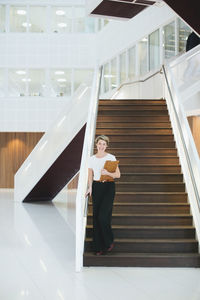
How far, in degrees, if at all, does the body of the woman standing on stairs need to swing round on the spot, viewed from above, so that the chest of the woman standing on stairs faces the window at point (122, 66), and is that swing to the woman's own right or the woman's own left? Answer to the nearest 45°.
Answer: approximately 180°

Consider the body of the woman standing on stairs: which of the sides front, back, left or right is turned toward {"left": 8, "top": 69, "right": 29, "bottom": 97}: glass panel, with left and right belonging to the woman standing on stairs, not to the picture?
back

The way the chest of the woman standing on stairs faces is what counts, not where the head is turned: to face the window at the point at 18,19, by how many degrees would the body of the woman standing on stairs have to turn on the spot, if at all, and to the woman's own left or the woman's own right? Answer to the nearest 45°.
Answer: approximately 180°

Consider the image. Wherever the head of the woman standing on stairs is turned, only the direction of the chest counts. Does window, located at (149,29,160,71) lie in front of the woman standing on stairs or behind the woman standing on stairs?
behind

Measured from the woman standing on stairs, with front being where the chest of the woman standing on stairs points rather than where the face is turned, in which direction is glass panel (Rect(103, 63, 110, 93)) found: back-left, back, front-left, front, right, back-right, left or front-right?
back

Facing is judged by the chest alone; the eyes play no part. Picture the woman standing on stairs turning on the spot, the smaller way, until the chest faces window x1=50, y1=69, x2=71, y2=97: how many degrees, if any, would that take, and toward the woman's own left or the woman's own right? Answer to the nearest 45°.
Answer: approximately 180°

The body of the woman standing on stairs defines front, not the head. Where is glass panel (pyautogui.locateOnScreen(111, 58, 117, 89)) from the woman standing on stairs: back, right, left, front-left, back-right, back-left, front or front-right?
back

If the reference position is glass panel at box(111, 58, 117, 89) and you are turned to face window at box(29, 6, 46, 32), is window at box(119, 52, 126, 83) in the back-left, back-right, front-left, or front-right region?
back-left

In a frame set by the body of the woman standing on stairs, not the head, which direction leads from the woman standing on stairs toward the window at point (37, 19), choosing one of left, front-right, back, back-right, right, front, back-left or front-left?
back

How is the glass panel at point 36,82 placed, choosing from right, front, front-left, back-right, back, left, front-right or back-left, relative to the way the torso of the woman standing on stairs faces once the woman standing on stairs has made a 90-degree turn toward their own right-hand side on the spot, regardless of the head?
right

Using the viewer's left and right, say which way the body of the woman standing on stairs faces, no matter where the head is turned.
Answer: facing the viewer

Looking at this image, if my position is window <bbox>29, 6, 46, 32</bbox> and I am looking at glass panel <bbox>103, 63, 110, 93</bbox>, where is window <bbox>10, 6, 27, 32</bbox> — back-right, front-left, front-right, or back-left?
back-right

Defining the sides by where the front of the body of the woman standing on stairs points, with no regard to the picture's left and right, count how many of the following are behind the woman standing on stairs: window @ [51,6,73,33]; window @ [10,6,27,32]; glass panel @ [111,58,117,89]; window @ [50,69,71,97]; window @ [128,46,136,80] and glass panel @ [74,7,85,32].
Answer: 6

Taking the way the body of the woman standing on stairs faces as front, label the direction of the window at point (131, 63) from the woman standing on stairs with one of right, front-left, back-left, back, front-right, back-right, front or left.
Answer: back
